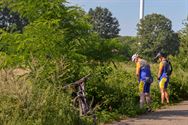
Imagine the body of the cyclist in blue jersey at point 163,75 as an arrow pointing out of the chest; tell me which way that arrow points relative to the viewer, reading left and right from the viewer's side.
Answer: facing to the left of the viewer
